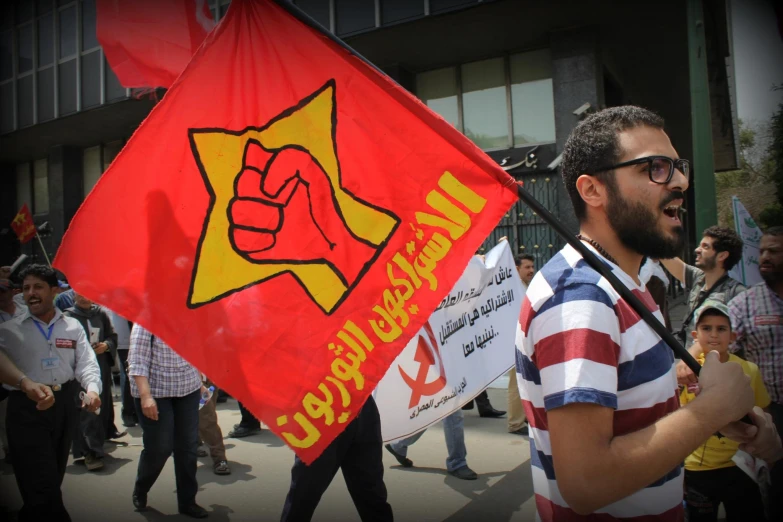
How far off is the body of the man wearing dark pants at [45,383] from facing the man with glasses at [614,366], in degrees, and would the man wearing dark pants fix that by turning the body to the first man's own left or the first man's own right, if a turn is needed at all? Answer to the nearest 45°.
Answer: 0° — they already face them

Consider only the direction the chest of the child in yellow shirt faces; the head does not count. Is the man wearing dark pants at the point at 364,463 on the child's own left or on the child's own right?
on the child's own right

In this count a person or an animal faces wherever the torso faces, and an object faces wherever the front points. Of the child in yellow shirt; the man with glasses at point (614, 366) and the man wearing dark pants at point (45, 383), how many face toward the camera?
2

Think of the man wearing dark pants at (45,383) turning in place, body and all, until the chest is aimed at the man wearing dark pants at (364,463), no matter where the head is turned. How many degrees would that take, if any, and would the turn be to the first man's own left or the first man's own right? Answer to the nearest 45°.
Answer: approximately 45° to the first man's own left

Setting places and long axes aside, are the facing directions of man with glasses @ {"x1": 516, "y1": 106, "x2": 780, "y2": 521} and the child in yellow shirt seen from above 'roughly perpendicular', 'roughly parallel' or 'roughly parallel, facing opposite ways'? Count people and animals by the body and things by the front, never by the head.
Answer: roughly perpendicular

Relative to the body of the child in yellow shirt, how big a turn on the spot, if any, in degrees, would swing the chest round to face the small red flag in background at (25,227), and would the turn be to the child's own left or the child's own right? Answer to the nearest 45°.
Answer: approximately 90° to the child's own right

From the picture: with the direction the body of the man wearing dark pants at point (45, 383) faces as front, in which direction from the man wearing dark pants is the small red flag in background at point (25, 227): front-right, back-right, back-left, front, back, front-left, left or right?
back

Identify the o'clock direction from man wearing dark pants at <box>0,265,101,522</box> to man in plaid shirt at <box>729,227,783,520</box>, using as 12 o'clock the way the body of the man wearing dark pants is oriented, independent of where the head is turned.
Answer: The man in plaid shirt is roughly at 10 o'clock from the man wearing dark pants.

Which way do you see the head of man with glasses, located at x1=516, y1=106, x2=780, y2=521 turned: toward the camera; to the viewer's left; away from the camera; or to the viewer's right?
to the viewer's right

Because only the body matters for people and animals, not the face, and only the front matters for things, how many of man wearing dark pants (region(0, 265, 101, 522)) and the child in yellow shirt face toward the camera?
2
